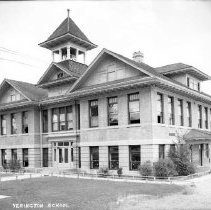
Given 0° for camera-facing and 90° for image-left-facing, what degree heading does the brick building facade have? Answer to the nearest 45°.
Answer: approximately 45°

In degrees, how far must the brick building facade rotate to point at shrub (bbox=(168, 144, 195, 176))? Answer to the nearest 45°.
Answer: approximately 90° to its left
